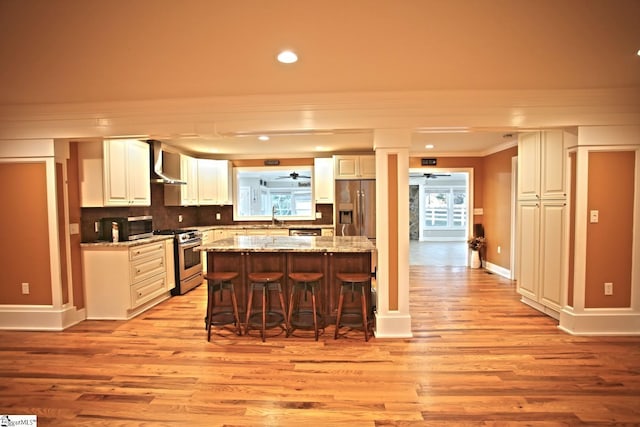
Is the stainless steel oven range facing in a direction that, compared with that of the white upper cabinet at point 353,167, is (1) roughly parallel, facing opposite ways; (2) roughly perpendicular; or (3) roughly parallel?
roughly perpendicular

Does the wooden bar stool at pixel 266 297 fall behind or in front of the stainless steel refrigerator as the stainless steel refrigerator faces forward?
in front

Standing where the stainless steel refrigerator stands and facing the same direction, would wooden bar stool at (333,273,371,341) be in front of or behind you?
in front

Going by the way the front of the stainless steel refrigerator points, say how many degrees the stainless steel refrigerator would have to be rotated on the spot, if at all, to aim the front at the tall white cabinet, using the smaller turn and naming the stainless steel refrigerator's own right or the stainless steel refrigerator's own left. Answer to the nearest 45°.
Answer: approximately 45° to the stainless steel refrigerator's own left

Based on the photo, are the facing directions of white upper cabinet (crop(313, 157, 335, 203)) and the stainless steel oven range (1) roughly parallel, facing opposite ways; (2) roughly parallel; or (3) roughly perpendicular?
roughly perpendicular

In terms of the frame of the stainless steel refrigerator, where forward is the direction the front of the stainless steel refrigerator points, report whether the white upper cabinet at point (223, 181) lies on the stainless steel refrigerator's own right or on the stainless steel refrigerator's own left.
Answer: on the stainless steel refrigerator's own right

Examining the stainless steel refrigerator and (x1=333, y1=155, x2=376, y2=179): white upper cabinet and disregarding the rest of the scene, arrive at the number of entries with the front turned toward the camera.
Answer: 2

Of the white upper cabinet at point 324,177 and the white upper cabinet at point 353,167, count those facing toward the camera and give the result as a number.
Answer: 2

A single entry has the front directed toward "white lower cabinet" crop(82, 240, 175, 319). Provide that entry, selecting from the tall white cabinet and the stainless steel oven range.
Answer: the tall white cabinet

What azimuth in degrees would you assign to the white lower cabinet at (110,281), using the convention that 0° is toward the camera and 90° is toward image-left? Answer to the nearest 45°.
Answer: approximately 315°

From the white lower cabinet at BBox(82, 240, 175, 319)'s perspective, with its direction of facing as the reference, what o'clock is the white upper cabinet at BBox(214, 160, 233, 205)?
The white upper cabinet is roughly at 9 o'clock from the white lower cabinet.

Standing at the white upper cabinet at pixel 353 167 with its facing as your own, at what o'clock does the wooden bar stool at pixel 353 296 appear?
The wooden bar stool is roughly at 12 o'clock from the white upper cabinet.

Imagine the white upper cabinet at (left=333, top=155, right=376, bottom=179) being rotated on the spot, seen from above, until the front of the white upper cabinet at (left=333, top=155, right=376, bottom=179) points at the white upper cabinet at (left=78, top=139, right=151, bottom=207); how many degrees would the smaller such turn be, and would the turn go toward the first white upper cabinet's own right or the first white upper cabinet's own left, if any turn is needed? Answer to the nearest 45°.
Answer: approximately 45° to the first white upper cabinet's own right
